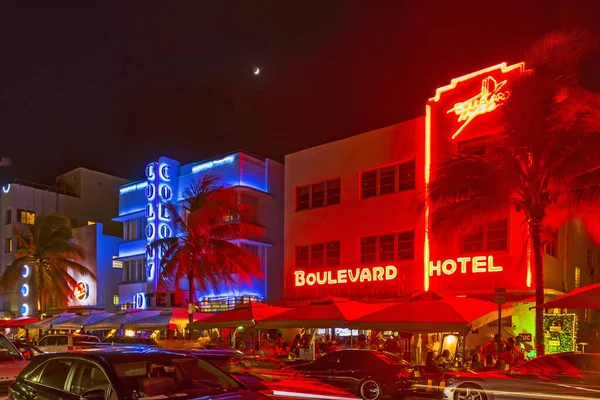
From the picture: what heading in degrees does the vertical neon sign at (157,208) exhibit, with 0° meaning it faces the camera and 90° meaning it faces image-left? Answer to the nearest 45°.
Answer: approximately 0°

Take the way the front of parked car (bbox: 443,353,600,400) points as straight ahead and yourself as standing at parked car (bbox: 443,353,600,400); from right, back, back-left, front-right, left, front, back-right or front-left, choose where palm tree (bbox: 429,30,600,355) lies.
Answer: right

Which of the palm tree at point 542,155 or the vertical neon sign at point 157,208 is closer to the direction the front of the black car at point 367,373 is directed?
the vertical neon sign

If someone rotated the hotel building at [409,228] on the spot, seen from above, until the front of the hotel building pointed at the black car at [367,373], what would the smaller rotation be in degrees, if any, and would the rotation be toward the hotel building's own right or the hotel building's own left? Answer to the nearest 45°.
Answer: approximately 45° to the hotel building's own left

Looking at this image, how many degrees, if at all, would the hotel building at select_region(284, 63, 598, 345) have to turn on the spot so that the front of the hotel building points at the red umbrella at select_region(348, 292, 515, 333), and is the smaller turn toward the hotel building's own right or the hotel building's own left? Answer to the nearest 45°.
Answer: approximately 45° to the hotel building's own left

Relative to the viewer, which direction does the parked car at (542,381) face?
to the viewer's left

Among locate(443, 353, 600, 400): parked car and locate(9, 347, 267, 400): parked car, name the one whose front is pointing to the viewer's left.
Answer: locate(443, 353, 600, 400): parked car
